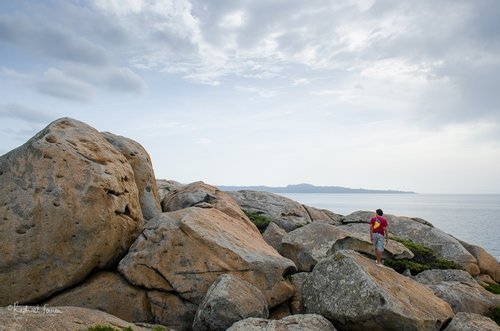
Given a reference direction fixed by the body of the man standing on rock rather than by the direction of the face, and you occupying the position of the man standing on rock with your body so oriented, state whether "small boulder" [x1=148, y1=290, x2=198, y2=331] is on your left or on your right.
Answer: on your left

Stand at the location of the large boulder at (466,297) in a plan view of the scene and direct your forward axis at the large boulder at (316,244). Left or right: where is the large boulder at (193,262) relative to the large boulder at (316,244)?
left
